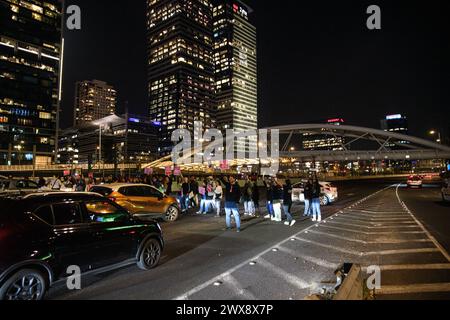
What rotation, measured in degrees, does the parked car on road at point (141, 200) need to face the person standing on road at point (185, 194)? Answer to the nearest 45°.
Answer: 0° — it already faces them
